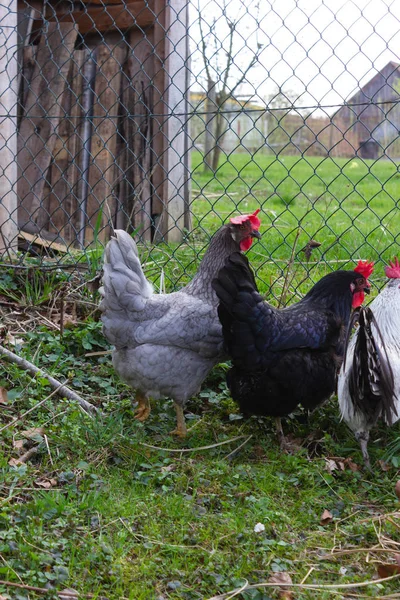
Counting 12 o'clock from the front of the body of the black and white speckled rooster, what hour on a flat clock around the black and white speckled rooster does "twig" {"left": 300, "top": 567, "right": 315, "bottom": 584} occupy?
The twig is roughly at 5 o'clock from the black and white speckled rooster.

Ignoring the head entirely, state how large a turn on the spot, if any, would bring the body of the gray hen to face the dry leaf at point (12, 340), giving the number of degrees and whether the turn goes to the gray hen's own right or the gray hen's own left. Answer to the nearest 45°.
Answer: approximately 135° to the gray hen's own left

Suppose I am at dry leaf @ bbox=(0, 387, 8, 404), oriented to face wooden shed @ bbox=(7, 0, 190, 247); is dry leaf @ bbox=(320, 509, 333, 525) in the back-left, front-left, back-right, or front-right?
back-right

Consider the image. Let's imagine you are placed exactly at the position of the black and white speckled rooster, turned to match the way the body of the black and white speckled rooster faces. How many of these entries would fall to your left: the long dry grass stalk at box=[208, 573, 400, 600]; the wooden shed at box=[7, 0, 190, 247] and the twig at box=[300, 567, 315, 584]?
1

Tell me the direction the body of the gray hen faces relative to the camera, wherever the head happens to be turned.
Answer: to the viewer's right

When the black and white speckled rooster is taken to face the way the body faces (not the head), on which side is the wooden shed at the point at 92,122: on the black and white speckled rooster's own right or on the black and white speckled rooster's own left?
on the black and white speckled rooster's own left

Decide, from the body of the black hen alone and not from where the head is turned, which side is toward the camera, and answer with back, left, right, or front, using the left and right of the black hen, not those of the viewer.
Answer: right

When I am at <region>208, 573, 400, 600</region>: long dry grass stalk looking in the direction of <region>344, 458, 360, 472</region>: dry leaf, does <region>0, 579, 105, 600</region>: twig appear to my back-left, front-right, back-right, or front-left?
back-left

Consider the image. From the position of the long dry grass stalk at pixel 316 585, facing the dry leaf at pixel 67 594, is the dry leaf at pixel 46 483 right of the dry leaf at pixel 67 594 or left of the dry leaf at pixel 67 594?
right

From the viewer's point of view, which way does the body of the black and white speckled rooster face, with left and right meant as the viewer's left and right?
facing away from the viewer and to the right of the viewer

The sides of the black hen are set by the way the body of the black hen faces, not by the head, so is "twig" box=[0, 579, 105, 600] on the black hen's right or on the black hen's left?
on the black hen's right

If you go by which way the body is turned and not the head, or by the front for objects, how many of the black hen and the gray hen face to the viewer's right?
2
